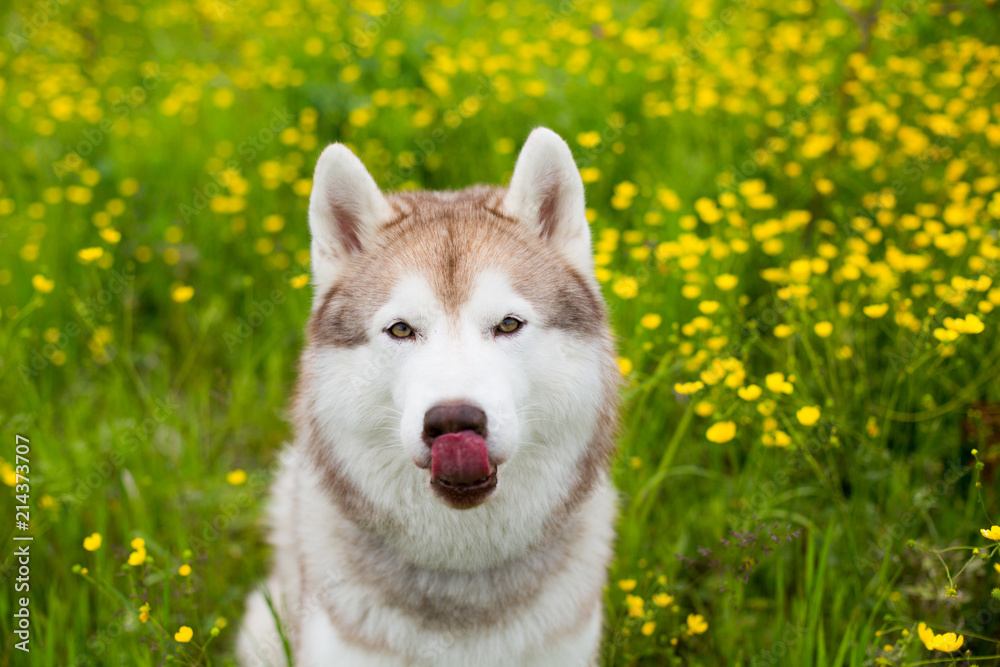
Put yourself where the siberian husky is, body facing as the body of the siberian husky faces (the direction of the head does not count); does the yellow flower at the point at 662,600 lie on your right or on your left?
on your left

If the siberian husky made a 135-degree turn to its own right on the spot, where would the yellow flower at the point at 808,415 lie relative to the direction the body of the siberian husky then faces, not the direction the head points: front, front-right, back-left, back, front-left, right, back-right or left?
back-right

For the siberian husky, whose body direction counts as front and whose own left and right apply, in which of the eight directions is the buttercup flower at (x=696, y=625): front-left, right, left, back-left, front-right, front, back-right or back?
left

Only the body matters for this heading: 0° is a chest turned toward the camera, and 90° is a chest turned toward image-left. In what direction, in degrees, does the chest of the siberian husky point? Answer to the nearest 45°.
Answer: approximately 0°

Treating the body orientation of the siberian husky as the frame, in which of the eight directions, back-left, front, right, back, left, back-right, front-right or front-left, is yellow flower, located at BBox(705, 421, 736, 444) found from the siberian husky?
left

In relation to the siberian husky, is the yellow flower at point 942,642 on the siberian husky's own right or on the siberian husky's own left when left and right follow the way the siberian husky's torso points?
on the siberian husky's own left

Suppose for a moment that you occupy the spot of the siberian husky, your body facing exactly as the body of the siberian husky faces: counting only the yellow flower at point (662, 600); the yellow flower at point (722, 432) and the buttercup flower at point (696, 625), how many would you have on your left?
3
